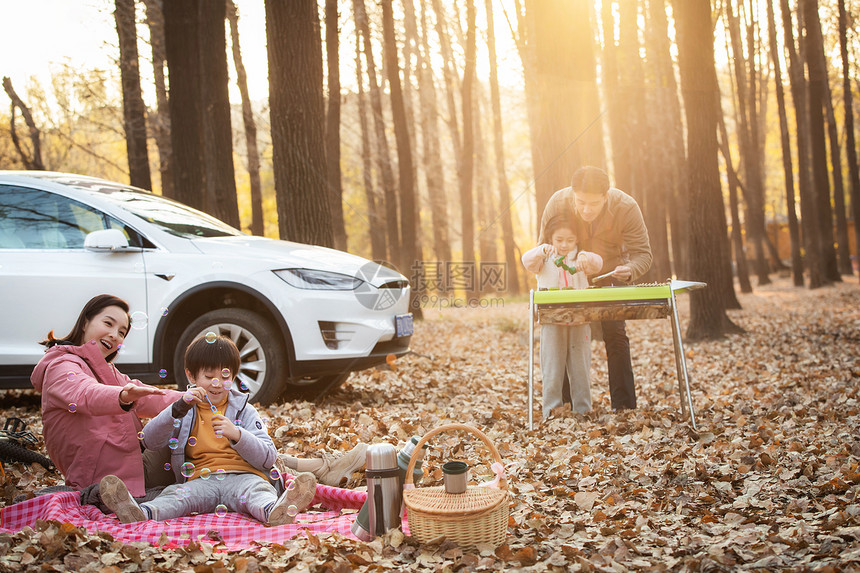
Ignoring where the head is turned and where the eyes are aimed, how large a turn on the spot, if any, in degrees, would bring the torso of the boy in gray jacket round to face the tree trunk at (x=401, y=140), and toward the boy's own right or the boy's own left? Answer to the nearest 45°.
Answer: approximately 180°

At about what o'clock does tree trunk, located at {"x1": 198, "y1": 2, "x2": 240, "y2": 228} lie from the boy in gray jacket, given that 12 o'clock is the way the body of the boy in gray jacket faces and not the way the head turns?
The tree trunk is roughly at 6 o'clock from the boy in gray jacket.

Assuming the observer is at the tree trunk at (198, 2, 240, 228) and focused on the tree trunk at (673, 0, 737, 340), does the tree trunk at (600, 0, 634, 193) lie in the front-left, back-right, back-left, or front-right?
front-left

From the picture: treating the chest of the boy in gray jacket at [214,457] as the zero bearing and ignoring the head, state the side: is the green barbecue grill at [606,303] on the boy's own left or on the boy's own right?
on the boy's own left

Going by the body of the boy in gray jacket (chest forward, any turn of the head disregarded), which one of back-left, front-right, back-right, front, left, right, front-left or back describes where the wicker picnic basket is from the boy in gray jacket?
front-left

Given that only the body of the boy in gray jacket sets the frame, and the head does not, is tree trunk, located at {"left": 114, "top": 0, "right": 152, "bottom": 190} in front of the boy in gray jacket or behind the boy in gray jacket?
behind

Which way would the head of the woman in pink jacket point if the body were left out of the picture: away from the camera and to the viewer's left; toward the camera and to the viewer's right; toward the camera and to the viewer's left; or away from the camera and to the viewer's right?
toward the camera and to the viewer's right

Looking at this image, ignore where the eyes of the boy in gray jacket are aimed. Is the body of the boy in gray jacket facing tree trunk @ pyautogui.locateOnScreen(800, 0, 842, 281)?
no

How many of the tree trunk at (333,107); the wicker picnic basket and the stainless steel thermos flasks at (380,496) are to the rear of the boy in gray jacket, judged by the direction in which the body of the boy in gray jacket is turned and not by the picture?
1

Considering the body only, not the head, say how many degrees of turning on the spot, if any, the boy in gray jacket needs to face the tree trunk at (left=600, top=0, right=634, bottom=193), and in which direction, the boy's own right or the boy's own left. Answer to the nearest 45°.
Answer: approximately 135° to the boy's own left

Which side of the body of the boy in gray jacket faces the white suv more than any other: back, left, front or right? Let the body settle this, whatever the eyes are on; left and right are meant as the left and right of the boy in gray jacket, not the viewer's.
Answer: back

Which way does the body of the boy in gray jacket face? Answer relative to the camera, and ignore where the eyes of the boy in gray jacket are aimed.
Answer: toward the camera

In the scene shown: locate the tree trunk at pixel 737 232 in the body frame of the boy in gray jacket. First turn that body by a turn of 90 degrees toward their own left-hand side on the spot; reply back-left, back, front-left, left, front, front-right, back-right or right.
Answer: front-left

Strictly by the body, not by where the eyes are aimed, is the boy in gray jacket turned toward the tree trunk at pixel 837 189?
no

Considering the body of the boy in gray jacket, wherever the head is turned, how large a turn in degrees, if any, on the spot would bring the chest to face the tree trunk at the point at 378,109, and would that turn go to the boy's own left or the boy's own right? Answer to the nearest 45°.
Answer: approximately 180°

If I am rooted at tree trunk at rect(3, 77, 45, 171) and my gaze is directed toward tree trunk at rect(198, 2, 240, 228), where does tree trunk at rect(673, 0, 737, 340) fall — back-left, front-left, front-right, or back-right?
front-left

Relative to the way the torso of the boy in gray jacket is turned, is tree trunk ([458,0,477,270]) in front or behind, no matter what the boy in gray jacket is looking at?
behind

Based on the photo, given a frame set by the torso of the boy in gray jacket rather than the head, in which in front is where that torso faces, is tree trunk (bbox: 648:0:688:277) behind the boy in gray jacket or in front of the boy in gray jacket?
behind
